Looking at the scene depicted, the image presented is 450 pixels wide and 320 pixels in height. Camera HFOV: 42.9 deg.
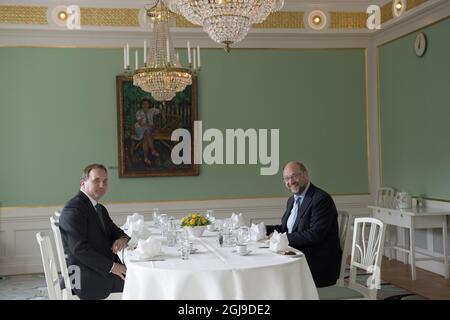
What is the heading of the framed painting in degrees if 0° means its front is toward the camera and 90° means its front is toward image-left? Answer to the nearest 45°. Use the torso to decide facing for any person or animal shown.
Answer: approximately 0°

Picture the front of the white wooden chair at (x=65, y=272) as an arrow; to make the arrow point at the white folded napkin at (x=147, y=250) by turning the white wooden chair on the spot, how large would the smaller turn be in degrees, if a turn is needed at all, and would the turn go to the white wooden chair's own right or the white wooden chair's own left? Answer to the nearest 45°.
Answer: approximately 45° to the white wooden chair's own right

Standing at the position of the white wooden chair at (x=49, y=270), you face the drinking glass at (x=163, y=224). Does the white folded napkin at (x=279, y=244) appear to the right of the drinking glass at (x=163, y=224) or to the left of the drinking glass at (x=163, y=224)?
right

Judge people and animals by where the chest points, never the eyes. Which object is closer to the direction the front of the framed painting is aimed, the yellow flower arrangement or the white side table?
the yellow flower arrangement

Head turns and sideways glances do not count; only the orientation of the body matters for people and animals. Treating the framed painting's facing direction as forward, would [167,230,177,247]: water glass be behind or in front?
in front

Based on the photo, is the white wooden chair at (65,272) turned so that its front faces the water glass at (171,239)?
yes

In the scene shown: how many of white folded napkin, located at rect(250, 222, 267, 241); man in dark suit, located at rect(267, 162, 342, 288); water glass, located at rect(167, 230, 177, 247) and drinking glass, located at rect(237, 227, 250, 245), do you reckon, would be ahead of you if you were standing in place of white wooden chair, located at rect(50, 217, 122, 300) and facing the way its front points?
4

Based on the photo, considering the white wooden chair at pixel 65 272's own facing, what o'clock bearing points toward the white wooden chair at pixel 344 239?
the white wooden chair at pixel 344 239 is roughly at 12 o'clock from the white wooden chair at pixel 65 272.

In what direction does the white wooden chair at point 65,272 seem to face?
to the viewer's right

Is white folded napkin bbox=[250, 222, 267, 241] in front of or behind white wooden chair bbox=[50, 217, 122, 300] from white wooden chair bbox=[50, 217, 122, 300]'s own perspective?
in front

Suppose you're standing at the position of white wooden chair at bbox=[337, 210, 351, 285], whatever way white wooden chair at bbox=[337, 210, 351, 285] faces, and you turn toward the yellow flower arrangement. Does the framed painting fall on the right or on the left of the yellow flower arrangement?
right
